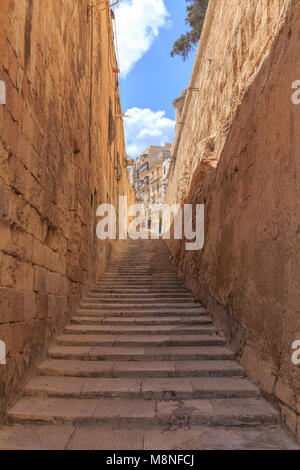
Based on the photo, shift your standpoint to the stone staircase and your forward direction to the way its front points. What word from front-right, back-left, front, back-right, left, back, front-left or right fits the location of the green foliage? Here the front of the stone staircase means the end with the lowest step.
back

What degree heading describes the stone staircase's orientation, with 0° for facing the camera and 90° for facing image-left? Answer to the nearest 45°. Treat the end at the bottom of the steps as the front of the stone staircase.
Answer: approximately 0°
